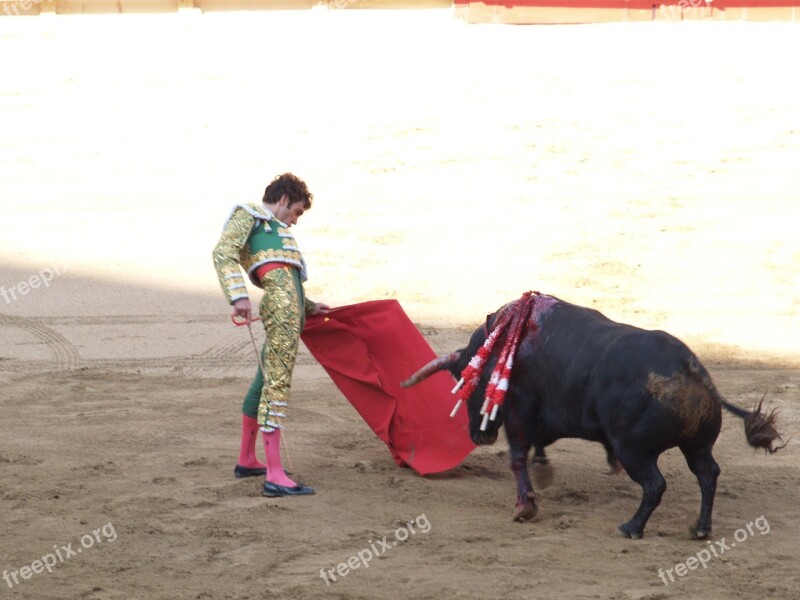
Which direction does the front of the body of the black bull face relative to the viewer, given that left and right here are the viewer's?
facing away from the viewer and to the left of the viewer
